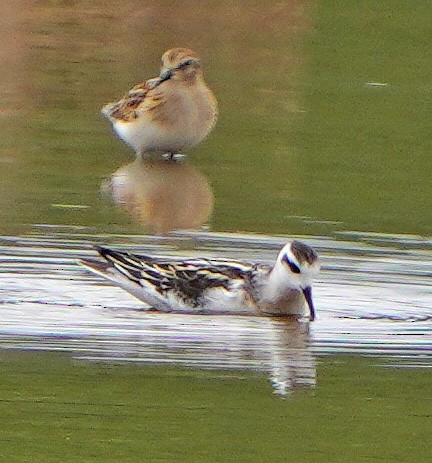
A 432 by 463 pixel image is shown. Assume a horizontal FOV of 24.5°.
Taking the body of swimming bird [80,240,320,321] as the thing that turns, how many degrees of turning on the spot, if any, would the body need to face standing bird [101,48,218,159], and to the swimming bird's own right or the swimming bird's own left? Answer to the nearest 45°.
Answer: approximately 90° to the swimming bird's own left

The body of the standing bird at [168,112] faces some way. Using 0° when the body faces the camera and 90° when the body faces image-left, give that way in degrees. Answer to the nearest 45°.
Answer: approximately 315°

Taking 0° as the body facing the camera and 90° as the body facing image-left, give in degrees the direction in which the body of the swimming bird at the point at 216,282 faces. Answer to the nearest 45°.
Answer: approximately 270°

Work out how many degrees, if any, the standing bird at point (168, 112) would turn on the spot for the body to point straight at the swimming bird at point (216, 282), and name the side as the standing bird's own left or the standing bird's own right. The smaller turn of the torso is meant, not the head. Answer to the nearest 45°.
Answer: approximately 45° to the standing bird's own right
